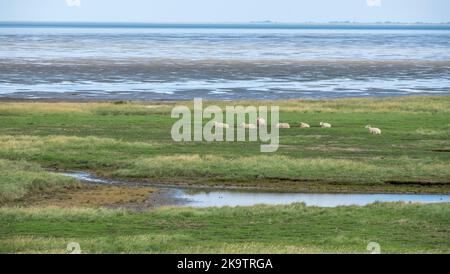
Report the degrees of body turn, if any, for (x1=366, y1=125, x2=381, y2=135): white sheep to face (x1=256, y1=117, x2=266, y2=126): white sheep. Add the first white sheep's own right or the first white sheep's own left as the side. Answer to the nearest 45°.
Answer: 0° — it already faces it

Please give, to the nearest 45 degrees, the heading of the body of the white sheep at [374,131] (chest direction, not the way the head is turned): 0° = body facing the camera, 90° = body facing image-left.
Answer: approximately 90°
